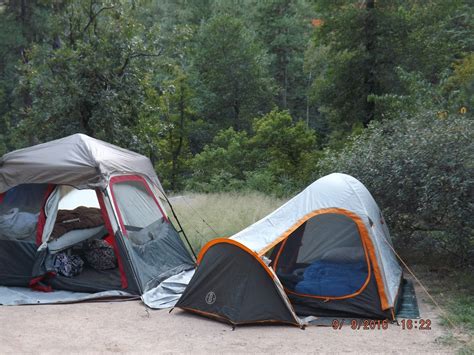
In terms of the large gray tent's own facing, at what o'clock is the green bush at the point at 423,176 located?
The green bush is roughly at 9 o'clock from the large gray tent.

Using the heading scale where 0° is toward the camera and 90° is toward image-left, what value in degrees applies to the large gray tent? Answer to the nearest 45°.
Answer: approximately 0°

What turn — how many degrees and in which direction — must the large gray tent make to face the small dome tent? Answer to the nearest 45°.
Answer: approximately 45° to its left

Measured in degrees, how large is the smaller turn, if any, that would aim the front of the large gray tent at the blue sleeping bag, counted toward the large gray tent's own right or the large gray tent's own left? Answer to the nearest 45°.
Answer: approximately 45° to the large gray tent's own left
